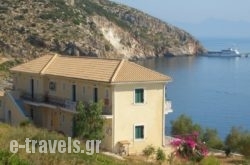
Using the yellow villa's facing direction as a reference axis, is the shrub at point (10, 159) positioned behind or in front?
in front

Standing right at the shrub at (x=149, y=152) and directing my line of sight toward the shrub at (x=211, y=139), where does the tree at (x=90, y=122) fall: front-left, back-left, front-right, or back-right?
back-left

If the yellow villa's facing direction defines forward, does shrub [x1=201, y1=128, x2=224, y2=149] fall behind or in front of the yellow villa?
behind

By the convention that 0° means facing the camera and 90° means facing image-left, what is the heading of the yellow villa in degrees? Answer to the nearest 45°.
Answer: approximately 45°

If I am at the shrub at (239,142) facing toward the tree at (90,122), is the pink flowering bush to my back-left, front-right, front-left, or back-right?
front-left

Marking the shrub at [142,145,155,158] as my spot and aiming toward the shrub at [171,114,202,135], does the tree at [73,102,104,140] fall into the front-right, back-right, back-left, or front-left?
back-left

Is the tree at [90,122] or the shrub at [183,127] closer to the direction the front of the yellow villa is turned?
the tree

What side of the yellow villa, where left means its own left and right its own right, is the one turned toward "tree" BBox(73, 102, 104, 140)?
front

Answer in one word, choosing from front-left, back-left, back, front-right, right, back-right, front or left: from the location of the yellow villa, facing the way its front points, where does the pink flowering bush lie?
left
